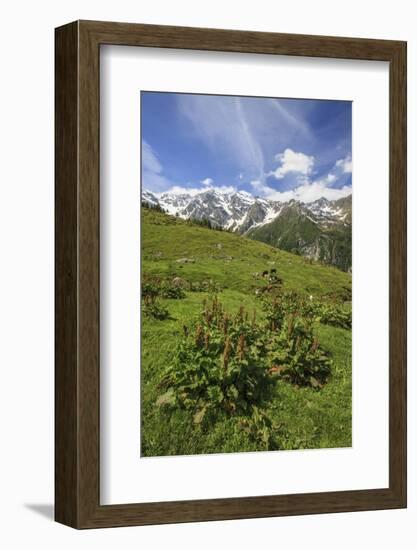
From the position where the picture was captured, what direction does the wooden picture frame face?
facing the viewer and to the right of the viewer
